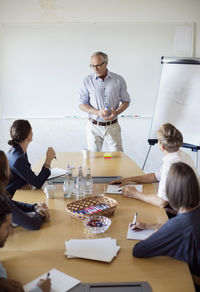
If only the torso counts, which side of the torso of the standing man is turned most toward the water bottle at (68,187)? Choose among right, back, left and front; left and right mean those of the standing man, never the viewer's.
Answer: front

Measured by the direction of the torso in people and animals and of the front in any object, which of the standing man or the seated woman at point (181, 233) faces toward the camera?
the standing man

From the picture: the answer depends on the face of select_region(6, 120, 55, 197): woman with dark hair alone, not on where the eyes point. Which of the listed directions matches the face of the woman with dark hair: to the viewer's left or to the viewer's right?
to the viewer's right

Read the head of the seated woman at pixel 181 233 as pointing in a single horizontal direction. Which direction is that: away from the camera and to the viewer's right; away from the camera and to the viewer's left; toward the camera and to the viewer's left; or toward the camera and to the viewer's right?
away from the camera and to the viewer's left

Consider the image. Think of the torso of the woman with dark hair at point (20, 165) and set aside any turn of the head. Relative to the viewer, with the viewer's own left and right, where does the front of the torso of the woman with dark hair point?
facing away from the viewer and to the right of the viewer

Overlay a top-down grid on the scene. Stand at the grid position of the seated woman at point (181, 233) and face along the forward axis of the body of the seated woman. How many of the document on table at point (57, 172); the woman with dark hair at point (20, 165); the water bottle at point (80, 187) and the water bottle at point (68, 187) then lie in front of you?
4

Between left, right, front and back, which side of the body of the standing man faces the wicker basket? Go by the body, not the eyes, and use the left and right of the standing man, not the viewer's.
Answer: front

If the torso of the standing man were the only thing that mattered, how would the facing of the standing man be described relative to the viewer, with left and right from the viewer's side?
facing the viewer

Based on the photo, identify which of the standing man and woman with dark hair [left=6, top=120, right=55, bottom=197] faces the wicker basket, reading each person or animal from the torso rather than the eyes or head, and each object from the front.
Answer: the standing man

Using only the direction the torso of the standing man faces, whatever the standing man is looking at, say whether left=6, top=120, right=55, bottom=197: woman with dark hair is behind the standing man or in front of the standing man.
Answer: in front

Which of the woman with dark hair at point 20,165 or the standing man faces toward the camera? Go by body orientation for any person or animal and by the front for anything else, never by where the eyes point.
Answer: the standing man

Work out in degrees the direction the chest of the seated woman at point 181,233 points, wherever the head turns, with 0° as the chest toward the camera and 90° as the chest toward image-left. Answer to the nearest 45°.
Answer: approximately 135°

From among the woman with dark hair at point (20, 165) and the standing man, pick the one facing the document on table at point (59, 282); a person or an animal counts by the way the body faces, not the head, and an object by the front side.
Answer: the standing man

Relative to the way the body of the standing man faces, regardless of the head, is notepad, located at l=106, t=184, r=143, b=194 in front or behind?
in front
